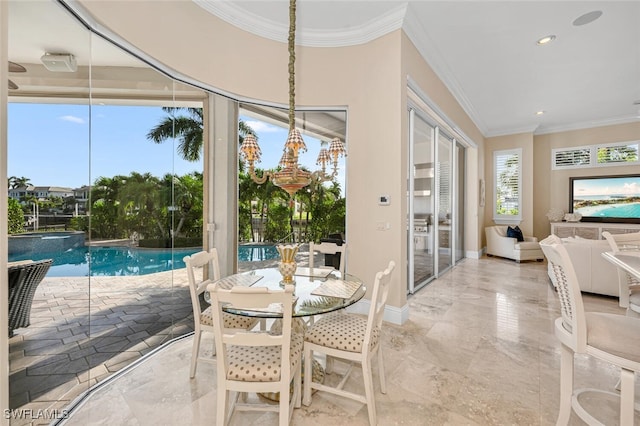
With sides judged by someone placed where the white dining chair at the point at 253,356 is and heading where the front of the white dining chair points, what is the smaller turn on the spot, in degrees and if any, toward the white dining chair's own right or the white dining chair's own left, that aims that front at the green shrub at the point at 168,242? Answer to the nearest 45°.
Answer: approximately 45° to the white dining chair's own left

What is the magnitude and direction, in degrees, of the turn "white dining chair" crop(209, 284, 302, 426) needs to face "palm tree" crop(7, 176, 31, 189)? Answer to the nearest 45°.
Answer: approximately 45° to its left

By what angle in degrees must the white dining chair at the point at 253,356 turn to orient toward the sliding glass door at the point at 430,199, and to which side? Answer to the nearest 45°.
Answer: approximately 45° to its right

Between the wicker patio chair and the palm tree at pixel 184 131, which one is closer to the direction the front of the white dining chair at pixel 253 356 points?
the palm tree

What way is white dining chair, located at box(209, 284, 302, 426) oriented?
away from the camera

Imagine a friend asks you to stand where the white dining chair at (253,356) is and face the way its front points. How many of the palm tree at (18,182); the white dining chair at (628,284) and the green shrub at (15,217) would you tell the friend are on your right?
1

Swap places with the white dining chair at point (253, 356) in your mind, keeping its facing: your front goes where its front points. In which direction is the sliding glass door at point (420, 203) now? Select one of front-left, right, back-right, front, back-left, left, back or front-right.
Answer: front-right

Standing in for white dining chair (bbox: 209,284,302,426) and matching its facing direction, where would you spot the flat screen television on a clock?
The flat screen television is roughly at 2 o'clock from the white dining chair.

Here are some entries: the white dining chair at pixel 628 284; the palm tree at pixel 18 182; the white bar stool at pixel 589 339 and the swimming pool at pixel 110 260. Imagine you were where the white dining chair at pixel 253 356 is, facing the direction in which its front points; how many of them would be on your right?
2

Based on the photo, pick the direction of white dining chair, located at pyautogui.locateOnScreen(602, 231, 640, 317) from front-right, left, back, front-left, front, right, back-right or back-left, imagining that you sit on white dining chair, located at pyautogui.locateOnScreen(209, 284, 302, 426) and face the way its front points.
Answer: right

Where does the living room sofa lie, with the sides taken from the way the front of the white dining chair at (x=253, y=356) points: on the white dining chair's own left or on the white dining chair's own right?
on the white dining chair's own right

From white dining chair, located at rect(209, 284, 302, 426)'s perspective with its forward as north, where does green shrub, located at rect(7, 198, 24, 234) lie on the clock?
The green shrub is roughly at 10 o'clock from the white dining chair.

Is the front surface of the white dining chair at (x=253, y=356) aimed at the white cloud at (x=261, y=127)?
yes

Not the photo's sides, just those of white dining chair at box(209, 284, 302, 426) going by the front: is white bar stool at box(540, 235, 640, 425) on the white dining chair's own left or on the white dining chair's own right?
on the white dining chair's own right

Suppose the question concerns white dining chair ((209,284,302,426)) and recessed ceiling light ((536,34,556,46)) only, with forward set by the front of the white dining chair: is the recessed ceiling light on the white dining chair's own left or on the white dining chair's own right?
on the white dining chair's own right
